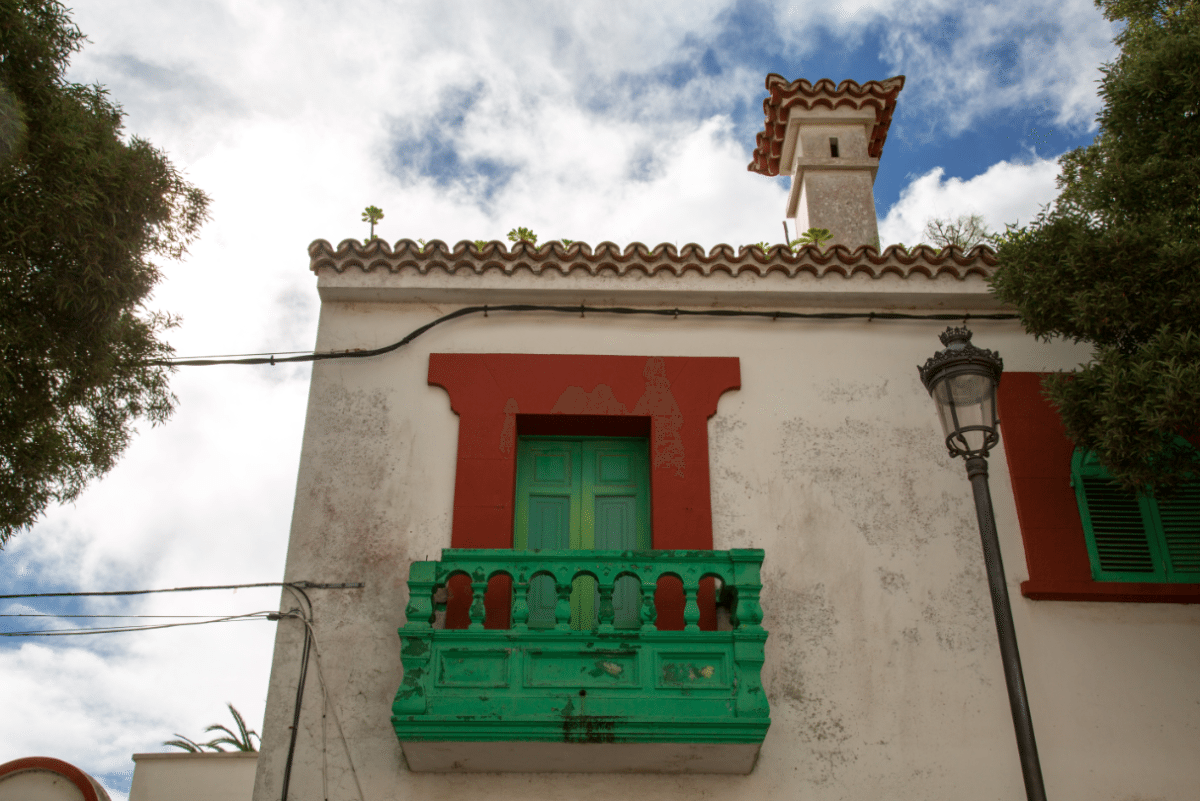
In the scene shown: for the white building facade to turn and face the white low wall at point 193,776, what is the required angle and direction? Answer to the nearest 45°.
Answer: approximately 135° to its right

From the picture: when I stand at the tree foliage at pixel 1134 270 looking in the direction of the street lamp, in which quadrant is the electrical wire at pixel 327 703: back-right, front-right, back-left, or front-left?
front-right

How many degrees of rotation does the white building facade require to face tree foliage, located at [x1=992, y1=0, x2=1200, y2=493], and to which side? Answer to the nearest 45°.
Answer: approximately 45° to its left

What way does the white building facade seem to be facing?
toward the camera
